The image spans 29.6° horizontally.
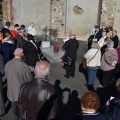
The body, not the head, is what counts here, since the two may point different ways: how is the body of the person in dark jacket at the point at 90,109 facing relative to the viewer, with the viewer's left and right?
facing away from the viewer

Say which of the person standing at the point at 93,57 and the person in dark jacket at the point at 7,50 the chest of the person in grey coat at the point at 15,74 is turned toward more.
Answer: the person standing

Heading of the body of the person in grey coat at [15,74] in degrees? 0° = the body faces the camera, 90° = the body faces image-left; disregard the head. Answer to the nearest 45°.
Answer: approximately 225°

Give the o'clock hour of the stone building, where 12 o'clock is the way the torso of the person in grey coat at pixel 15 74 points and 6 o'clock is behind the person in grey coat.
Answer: The stone building is roughly at 11 o'clock from the person in grey coat.

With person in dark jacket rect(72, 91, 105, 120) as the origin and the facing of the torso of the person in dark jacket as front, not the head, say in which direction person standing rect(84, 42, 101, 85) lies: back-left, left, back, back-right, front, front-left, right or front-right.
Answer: front

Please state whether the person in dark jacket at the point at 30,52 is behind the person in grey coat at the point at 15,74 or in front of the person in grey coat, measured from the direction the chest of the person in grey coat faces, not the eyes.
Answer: in front

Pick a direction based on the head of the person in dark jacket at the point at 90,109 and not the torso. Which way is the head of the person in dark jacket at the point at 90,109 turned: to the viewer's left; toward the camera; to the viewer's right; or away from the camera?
away from the camera

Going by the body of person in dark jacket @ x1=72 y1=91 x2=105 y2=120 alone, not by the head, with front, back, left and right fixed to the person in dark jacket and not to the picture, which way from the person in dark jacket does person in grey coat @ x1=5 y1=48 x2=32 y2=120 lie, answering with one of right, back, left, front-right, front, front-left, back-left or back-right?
front-left

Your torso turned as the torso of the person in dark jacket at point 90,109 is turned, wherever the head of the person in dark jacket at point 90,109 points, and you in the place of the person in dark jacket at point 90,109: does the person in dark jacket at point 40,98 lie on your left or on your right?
on your left

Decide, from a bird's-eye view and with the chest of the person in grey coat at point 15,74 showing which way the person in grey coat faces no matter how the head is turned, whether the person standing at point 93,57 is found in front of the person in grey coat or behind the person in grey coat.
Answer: in front
